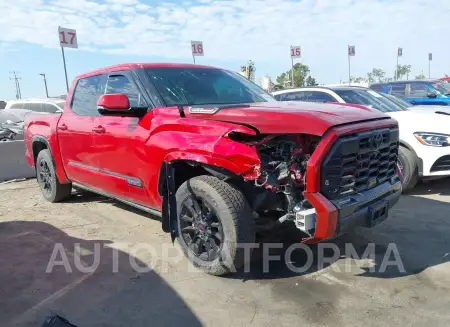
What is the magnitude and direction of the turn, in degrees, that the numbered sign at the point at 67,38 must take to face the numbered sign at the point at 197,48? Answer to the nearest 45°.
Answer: approximately 135° to its left

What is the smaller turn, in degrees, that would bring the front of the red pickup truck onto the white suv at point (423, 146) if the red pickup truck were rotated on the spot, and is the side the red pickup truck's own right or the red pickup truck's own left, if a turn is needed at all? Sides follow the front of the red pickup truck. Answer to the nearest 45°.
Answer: approximately 90° to the red pickup truck's own left

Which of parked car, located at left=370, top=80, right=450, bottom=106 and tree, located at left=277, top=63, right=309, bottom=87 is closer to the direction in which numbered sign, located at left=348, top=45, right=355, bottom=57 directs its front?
the parked car

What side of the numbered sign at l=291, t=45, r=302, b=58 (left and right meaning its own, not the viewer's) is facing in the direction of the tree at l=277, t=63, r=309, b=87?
back

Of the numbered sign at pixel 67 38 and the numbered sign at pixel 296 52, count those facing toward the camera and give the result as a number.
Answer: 2

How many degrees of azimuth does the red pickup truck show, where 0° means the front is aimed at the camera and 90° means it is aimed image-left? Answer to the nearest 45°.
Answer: approximately 315°

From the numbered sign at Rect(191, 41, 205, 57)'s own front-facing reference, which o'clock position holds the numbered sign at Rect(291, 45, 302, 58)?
the numbered sign at Rect(291, 45, 302, 58) is roughly at 8 o'clock from the numbered sign at Rect(191, 41, 205, 57).
